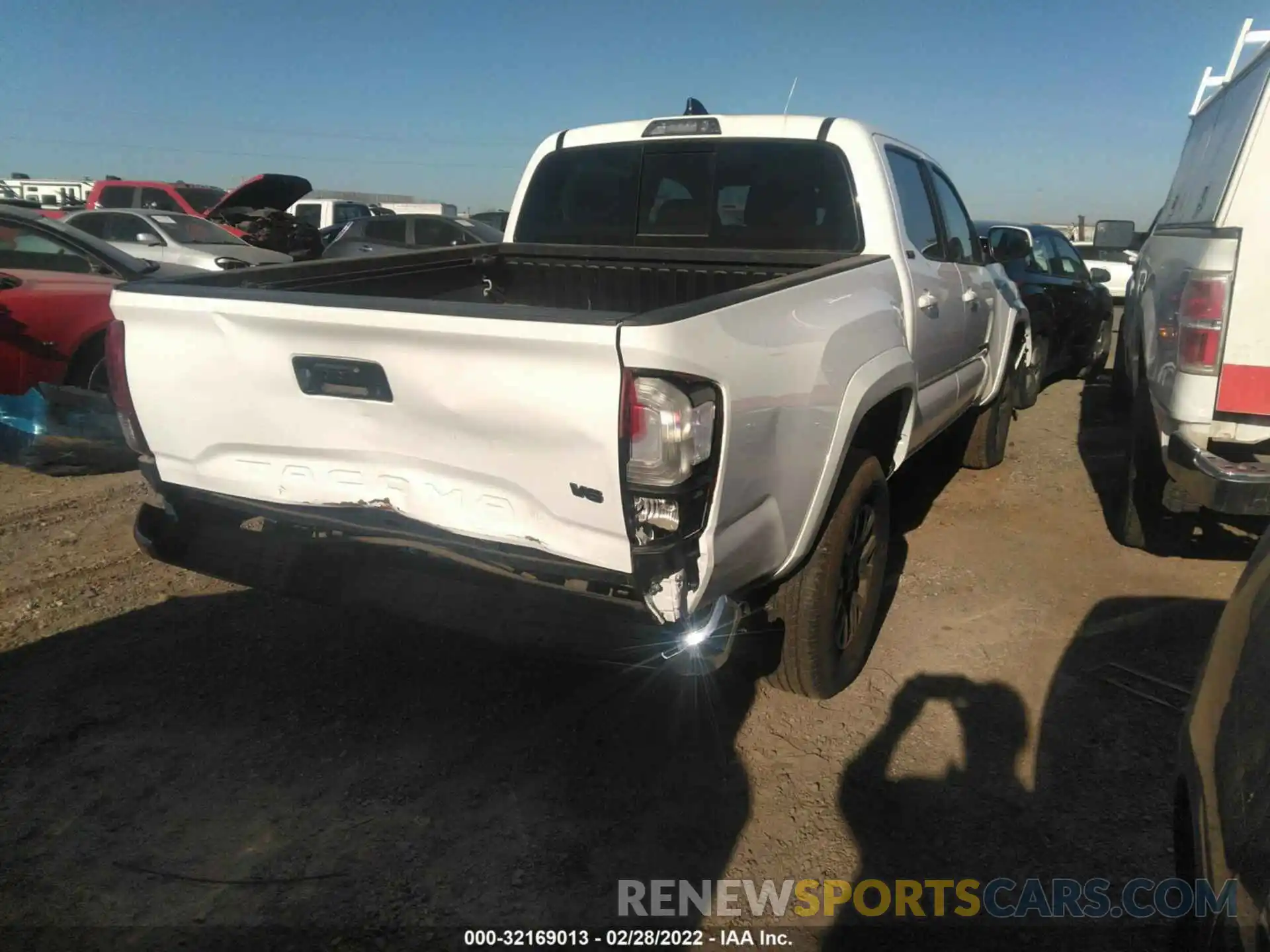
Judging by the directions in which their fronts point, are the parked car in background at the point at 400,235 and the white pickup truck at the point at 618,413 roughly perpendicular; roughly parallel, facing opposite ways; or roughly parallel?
roughly perpendicular

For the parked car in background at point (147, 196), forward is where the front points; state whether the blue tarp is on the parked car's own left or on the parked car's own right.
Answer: on the parked car's own right

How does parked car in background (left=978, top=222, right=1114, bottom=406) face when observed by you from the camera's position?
facing away from the viewer and to the right of the viewer

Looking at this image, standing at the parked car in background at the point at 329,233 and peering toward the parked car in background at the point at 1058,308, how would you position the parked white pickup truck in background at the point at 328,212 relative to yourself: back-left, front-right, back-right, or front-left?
back-left

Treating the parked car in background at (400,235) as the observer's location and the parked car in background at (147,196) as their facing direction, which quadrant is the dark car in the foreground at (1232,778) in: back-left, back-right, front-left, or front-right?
back-left

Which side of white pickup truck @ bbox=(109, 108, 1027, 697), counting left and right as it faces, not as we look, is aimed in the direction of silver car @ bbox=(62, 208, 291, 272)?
left

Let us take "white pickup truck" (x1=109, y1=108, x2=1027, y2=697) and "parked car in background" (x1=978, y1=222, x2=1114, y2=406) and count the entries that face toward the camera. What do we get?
0

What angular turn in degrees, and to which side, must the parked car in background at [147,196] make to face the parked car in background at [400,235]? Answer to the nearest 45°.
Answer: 0° — it already faces it

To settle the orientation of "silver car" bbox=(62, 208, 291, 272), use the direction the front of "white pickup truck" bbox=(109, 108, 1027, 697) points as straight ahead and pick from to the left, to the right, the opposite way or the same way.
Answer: to the right

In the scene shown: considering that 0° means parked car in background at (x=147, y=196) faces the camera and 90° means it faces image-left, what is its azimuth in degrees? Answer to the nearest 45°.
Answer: approximately 315°
